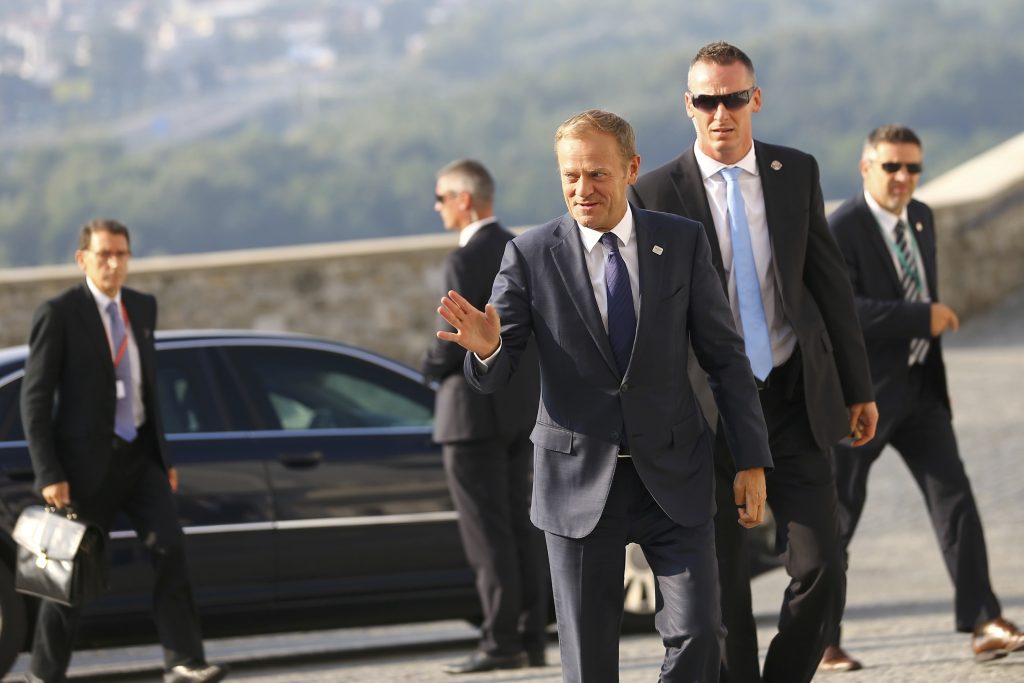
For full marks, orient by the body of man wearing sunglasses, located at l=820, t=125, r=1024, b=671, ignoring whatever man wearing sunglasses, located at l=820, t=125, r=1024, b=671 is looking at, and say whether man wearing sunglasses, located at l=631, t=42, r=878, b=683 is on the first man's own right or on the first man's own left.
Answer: on the first man's own right

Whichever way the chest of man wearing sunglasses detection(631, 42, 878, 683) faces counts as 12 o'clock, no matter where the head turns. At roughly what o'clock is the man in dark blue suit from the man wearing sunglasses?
The man in dark blue suit is roughly at 1 o'clock from the man wearing sunglasses.

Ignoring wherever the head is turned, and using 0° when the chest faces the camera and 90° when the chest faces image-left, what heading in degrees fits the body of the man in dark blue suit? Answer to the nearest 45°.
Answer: approximately 0°

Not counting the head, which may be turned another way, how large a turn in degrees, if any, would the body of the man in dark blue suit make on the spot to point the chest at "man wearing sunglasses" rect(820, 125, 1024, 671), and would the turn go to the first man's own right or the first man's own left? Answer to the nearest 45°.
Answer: approximately 135° to the first man's own left

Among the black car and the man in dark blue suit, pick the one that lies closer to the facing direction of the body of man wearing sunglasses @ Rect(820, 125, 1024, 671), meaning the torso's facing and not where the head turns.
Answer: the man in dark blue suit

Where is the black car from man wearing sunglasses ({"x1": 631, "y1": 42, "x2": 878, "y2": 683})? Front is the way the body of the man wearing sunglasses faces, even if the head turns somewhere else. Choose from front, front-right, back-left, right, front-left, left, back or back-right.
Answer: back-right

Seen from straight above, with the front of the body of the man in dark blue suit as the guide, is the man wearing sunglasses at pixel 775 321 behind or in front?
behind

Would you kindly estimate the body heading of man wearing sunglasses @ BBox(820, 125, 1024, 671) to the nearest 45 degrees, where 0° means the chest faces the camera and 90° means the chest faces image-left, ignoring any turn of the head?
approximately 315°

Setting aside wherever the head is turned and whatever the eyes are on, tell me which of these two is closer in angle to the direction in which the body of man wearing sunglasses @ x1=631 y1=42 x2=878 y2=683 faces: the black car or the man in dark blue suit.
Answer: the man in dark blue suit
